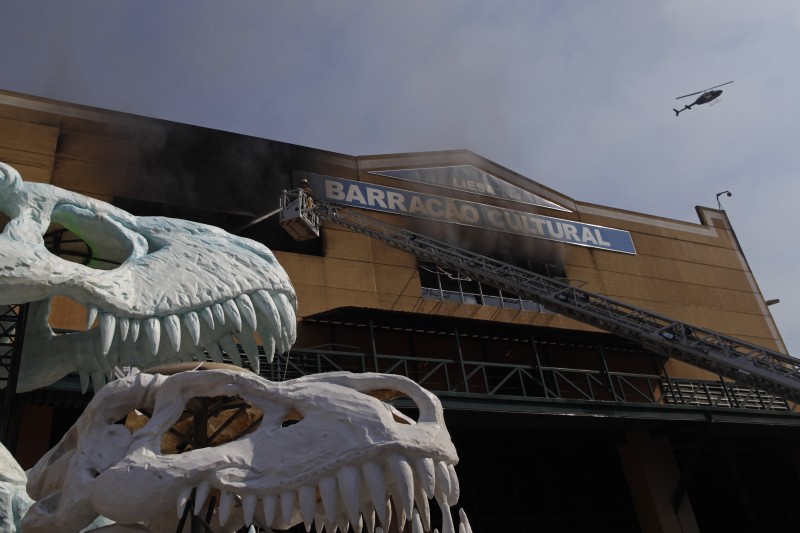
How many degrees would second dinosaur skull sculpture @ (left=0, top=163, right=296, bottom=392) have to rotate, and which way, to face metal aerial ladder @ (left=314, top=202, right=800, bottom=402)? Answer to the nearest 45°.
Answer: approximately 45° to its left

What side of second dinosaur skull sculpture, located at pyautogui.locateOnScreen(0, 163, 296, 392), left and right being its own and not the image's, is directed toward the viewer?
right

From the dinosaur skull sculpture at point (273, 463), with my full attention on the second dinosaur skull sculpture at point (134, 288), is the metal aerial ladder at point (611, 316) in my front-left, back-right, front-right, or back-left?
front-right

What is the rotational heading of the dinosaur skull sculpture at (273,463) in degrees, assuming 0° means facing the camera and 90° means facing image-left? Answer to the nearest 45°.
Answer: approximately 270°

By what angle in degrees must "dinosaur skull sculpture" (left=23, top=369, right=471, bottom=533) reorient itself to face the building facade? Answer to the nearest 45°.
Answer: approximately 45° to its left

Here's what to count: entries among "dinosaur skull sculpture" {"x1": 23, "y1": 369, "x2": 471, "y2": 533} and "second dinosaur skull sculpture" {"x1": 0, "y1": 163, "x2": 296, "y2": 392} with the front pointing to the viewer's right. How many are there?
2

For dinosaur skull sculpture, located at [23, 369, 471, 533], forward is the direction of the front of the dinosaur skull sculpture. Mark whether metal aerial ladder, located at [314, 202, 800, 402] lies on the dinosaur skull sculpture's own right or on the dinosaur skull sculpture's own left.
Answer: on the dinosaur skull sculpture's own left

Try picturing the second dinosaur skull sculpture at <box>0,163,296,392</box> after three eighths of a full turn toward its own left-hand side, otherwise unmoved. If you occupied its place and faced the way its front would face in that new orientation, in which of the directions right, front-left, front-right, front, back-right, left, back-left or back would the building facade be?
right
